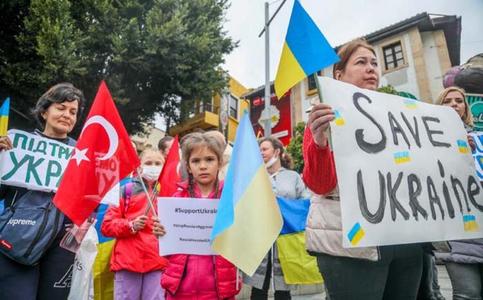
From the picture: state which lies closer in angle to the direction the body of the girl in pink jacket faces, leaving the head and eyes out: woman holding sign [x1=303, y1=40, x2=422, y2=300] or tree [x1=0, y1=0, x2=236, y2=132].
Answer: the woman holding sign

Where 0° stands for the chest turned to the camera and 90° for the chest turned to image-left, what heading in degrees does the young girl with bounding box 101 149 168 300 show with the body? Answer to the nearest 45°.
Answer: approximately 315°

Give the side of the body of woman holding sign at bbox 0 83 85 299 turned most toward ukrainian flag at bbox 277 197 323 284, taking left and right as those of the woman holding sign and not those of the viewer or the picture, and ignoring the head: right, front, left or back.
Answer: left

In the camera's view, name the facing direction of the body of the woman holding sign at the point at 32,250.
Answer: toward the camera

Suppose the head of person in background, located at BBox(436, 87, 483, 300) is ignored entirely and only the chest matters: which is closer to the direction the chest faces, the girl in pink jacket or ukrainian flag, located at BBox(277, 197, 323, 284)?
the girl in pink jacket

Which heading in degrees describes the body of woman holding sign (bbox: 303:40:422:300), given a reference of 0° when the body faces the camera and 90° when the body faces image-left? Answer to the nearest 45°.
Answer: approximately 315°

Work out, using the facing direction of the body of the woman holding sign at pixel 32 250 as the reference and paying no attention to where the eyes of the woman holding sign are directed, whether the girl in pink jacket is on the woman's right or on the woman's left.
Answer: on the woman's left

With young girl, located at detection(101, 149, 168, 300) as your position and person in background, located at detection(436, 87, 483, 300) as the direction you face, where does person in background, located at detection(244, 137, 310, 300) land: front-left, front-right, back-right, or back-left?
front-left

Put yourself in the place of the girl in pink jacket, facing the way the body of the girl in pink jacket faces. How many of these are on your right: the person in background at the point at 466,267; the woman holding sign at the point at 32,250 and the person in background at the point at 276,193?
1

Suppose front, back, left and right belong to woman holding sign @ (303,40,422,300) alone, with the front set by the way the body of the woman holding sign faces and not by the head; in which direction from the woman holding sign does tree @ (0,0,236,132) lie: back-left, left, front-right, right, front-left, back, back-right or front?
back

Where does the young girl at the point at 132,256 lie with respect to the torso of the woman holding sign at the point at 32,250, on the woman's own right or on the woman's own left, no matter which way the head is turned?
on the woman's own left

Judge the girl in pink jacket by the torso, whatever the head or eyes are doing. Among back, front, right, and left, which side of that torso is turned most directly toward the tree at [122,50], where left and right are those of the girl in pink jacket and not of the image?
back

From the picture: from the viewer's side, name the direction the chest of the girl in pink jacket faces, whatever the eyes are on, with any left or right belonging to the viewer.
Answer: facing the viewer

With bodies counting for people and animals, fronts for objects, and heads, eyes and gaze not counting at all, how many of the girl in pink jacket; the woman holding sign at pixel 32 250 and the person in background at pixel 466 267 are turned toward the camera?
3
